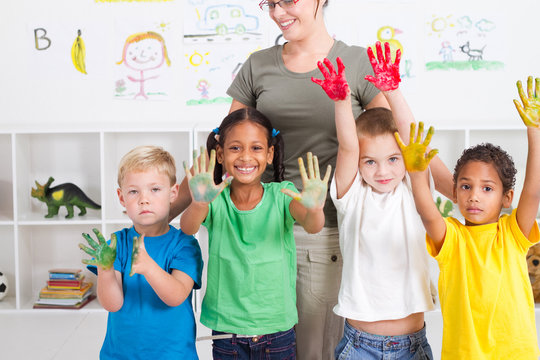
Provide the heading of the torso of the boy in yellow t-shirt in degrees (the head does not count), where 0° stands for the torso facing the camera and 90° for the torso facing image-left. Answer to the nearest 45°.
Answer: approximately 0°

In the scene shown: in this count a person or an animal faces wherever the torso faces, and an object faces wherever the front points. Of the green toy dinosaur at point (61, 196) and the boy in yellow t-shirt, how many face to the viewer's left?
1

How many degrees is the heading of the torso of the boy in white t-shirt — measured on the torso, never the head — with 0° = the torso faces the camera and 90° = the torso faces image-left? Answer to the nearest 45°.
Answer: approximately 0°

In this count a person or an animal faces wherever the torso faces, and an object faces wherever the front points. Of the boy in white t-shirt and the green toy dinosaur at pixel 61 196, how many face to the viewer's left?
1

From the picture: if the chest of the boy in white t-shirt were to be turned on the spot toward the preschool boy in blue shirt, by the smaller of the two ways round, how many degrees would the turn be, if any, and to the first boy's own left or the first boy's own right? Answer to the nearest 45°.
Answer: approximately 90° to the first boy's own right

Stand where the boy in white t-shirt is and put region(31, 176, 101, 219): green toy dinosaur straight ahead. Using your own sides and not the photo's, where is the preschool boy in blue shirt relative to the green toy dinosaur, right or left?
left

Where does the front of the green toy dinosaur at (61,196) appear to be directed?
to the viewer's left

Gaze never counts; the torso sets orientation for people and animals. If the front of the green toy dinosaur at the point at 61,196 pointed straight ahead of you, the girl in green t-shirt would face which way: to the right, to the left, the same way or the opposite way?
to the left
